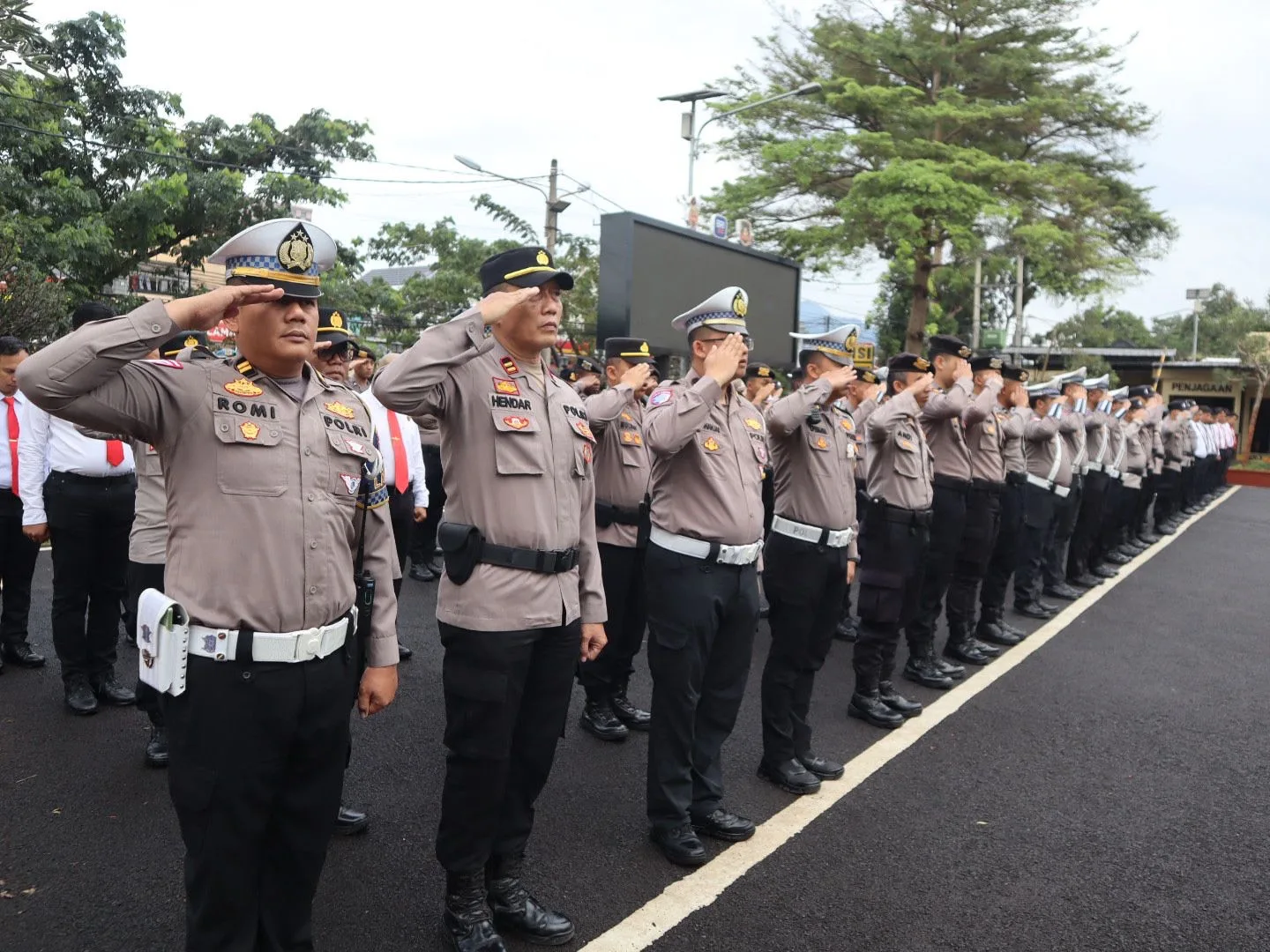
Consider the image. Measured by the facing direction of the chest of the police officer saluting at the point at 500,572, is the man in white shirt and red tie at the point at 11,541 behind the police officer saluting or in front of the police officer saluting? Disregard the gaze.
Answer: behind

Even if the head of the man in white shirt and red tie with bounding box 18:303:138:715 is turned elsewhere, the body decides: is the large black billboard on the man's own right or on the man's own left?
on the man's own left

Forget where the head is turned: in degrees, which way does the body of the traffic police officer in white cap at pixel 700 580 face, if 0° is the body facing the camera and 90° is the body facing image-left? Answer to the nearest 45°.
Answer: approximately 315°

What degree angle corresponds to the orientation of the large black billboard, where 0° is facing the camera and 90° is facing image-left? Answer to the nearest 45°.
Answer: approximately 315°

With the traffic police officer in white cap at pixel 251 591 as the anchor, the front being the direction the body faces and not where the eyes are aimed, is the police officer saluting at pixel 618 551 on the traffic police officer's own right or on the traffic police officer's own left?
on the traffic police officer's own left

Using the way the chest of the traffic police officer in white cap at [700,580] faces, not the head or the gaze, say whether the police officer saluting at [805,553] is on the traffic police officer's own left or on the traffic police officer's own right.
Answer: on the traffic police officer's own left

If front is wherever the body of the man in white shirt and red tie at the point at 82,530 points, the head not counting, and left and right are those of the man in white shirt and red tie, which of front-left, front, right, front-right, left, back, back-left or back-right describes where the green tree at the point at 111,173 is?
back-left

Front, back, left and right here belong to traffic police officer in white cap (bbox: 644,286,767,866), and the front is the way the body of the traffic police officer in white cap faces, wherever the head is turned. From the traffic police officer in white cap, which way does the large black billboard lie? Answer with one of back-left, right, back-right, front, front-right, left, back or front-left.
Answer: back-left
